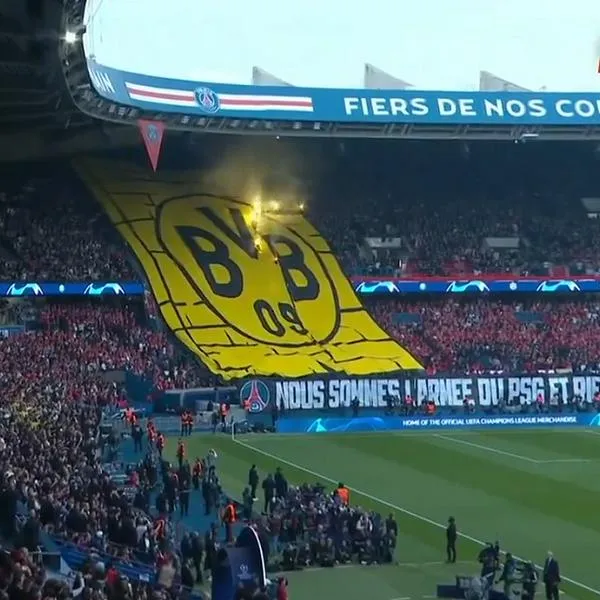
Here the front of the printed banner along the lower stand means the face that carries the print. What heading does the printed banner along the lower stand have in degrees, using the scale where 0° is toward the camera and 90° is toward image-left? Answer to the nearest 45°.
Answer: approximately 0°

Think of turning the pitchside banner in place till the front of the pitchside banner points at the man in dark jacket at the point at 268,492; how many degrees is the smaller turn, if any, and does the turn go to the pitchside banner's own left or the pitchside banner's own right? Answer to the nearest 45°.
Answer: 0° — it already faces them

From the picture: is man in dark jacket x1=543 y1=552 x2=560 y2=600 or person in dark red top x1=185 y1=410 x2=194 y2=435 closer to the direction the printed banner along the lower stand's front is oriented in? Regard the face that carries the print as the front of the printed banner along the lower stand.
the man in dark jacket

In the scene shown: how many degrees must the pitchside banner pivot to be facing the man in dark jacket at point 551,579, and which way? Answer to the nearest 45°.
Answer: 0° — it already faces them

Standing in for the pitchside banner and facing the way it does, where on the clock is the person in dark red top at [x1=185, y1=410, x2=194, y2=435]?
The person in dark red top is roughly at 2 o'clock from the pitchside banner.

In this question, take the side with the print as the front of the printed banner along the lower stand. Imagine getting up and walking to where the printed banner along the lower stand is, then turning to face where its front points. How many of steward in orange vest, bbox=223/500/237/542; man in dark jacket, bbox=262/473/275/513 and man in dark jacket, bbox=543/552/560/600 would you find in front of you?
3

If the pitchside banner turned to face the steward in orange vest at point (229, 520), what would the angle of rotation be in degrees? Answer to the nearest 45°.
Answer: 0° — it already faces them
